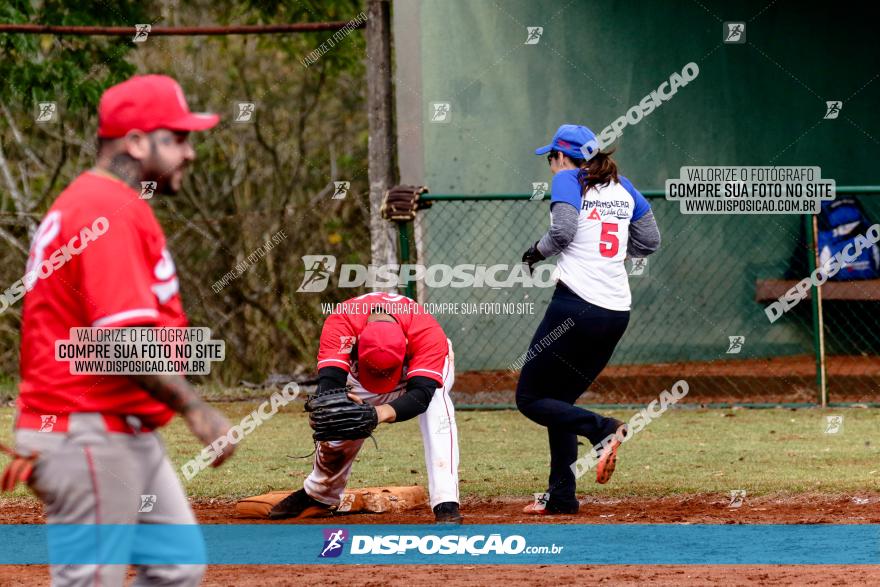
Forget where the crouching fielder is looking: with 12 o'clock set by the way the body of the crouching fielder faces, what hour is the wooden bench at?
The wooden bench is roughly at 7 o'clock from the crouching fielder.

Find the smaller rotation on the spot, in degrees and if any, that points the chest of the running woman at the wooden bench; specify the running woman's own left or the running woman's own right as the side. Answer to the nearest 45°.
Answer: approximately 45° to the running woman's own right

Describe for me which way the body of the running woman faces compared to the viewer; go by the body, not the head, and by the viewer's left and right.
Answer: facing away from the viewer and to the left of the viewer

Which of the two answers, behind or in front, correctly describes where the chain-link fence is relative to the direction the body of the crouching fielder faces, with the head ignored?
behind

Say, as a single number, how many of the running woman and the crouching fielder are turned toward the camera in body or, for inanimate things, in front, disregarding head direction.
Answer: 1

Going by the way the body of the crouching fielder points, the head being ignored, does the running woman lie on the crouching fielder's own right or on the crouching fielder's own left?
on the crouching fielder's own left

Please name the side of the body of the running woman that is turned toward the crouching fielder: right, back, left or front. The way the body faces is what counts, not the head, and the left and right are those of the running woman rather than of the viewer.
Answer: left

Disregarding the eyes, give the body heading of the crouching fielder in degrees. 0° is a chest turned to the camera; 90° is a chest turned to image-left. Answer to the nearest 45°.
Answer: approximately 0°

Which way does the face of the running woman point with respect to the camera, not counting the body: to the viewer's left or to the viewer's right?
to the viewer's left
